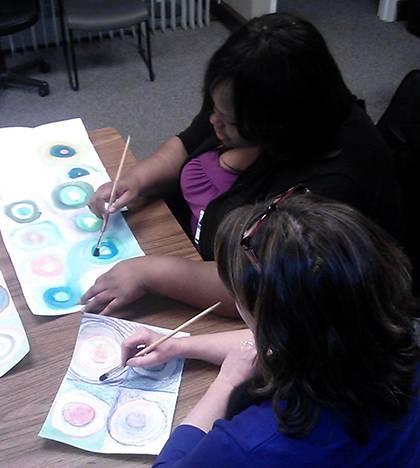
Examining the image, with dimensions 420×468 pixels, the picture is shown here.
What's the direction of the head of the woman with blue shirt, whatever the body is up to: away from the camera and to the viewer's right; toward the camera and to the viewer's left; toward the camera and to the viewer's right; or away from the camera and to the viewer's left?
away from the camera and to the viewer's left

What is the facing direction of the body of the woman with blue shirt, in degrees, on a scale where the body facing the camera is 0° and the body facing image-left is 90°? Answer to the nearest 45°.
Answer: approximately 135°

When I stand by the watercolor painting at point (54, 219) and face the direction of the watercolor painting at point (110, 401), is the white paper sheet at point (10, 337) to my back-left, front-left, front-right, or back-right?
front-right

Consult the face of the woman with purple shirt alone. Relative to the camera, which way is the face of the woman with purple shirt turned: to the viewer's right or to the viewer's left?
to the viewer's left

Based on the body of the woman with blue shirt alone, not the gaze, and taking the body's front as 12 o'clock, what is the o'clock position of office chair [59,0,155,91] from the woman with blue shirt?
The office chair is roughly at 1 o'clock from the woman with blue shirt.

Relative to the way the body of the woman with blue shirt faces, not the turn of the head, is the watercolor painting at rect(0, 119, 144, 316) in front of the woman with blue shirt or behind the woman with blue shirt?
in front

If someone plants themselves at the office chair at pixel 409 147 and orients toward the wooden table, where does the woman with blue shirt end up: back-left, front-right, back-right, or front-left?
front-left

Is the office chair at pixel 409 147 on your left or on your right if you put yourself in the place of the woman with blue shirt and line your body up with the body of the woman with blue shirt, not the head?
on your right
